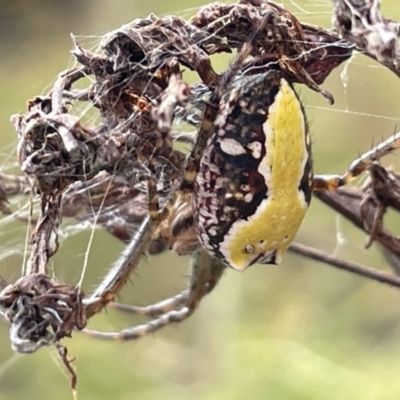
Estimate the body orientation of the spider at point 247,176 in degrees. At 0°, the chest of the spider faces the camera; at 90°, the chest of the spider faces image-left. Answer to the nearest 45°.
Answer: approximately 90°
